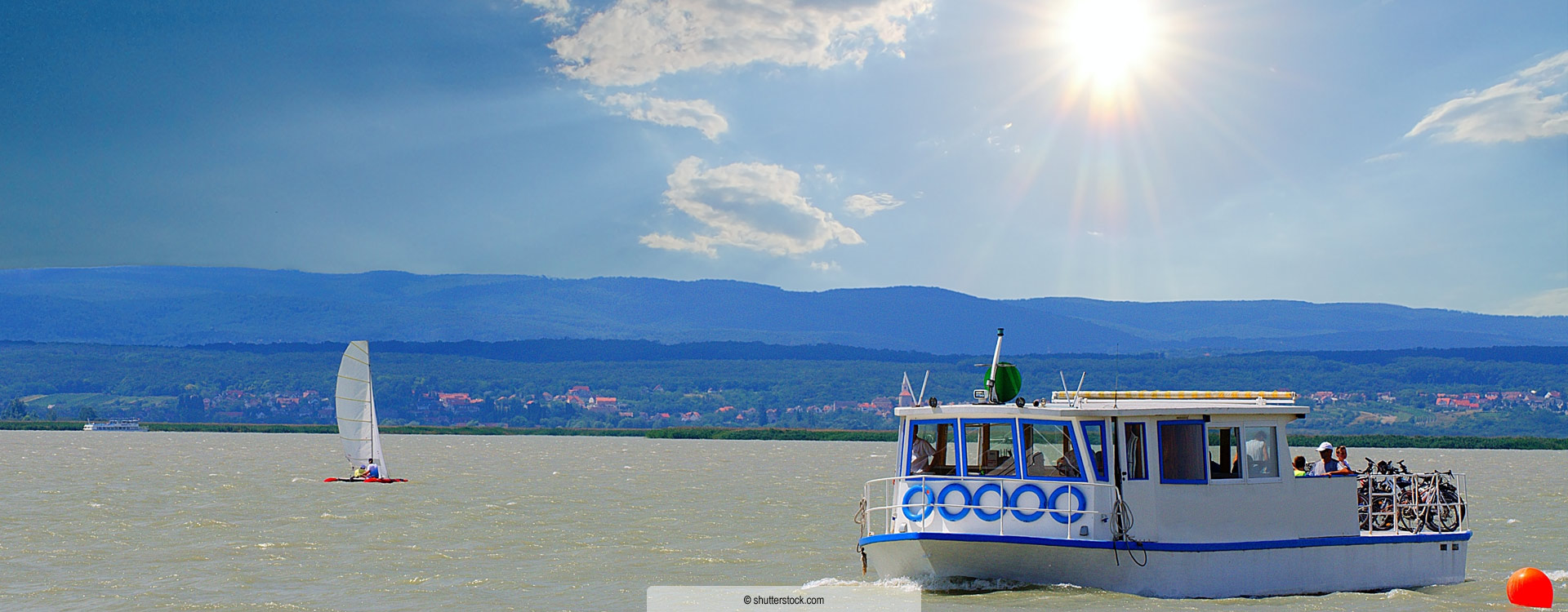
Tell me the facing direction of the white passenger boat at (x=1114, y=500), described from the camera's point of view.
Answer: facing the viewer and to the left of the viewer

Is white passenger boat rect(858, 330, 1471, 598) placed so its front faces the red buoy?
no
